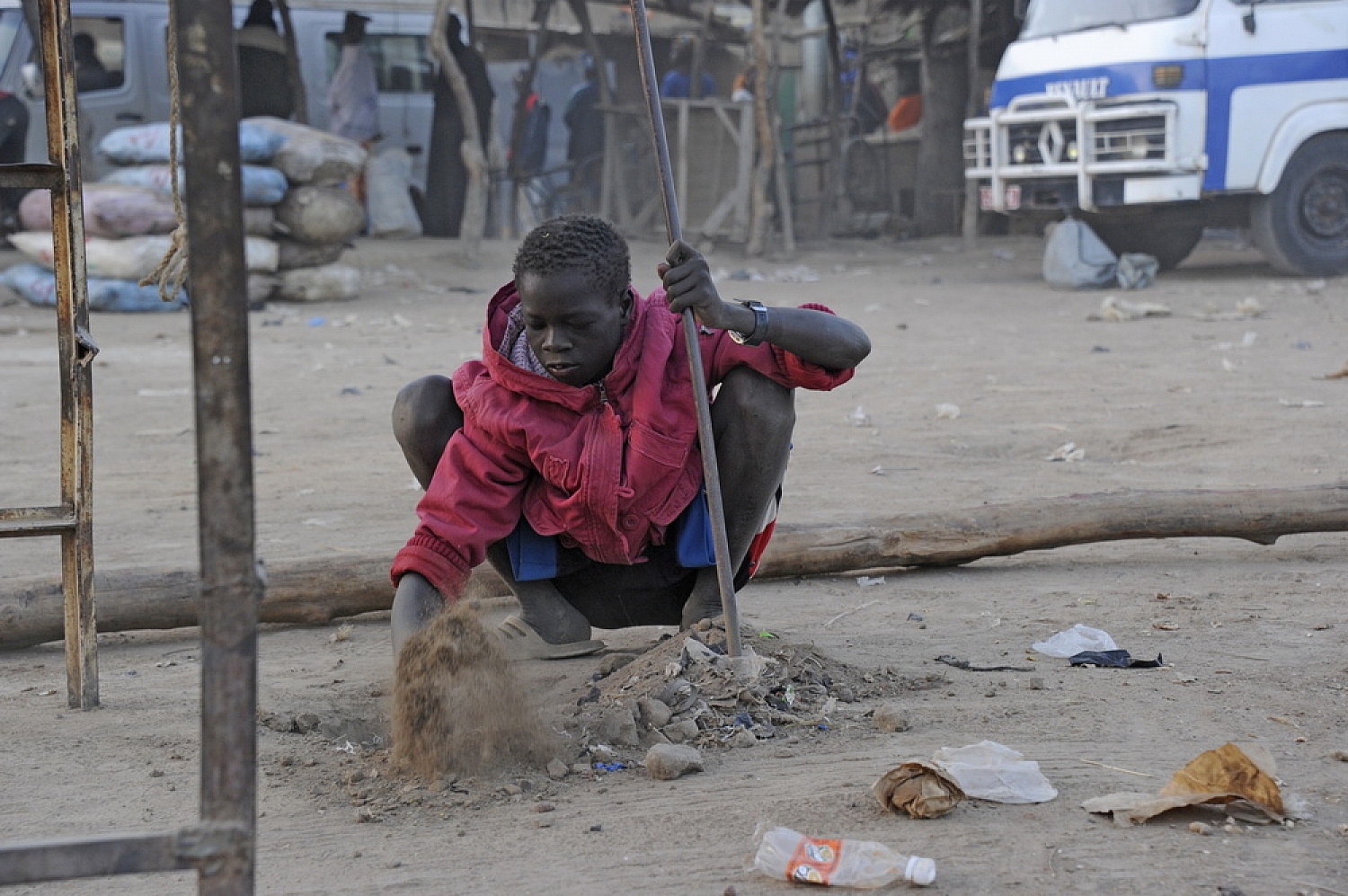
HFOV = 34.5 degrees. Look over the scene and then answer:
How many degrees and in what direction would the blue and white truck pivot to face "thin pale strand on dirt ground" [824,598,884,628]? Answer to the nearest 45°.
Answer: approximately 45° to its left

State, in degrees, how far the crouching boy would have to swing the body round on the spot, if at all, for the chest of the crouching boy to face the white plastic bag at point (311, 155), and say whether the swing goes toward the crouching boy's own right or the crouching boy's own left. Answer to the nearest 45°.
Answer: approximately 180°

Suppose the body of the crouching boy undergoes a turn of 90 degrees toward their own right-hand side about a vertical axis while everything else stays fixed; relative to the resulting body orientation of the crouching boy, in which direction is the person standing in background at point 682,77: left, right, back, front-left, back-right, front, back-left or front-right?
right

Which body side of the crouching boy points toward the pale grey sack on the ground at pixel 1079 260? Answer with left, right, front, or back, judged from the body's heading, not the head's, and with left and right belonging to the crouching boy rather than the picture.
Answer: back

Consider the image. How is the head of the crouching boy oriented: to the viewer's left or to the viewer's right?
to the viewer's left

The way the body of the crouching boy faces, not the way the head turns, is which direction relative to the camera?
toward the camera

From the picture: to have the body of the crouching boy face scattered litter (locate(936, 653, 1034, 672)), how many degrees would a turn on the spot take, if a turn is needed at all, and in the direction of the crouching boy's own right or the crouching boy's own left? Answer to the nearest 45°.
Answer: approximately 90° to the crouching boy's own left

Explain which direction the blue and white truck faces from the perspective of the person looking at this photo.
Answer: facing the viewer and to the left of the viewer

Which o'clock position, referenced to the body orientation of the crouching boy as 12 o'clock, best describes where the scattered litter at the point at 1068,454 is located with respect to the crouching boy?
The scattered litter is roughly at 7 o'clock from the crouching boy.

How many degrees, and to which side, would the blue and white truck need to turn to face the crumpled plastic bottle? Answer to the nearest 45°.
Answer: approximately 45° to its left

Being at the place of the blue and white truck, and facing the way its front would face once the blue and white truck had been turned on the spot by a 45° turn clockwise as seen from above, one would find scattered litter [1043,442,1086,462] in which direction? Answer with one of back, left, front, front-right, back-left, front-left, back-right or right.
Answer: left

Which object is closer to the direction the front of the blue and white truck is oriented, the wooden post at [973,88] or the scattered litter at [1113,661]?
the scattered litter

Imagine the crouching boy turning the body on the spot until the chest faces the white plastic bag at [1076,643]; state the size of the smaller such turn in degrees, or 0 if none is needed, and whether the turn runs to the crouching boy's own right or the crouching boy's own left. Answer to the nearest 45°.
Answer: approximately 90° to the crouching boy's own left

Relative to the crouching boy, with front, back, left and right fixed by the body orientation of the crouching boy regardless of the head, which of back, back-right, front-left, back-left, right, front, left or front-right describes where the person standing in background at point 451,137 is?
back

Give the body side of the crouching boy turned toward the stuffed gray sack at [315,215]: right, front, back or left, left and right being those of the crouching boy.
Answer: back

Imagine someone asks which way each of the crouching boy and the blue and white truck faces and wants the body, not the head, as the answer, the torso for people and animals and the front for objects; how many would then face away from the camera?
0
